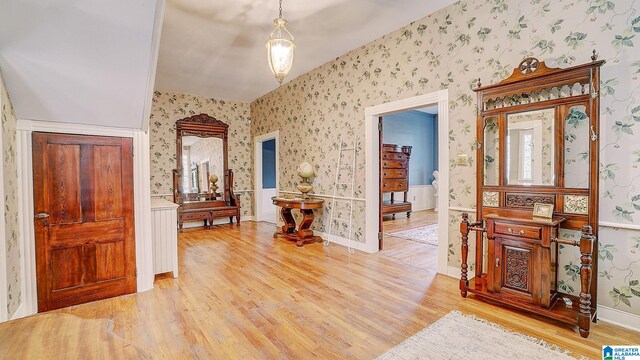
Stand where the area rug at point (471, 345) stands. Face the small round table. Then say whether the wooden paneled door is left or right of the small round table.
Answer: left

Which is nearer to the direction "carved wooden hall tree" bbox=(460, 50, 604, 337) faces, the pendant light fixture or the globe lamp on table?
the pendant light fixture

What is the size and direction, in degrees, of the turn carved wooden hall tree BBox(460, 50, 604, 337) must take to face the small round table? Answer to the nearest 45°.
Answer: approximately 45° to its right

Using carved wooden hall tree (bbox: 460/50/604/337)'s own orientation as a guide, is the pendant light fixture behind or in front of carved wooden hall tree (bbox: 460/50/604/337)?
in front

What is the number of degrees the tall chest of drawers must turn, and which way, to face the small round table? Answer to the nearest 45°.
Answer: approximately 90° to its right

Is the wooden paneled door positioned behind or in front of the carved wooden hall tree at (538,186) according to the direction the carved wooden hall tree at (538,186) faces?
in front

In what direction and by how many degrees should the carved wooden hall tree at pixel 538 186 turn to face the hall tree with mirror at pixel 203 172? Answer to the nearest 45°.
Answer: approximately 45° to its right

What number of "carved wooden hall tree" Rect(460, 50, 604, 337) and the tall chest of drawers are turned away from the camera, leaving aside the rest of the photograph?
0

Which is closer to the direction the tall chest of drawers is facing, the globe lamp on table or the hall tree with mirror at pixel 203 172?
the globe lamp on table

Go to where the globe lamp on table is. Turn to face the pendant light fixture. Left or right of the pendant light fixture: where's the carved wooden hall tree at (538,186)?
left

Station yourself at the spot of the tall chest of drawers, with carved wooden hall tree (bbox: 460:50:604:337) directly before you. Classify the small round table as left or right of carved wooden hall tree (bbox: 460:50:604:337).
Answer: right

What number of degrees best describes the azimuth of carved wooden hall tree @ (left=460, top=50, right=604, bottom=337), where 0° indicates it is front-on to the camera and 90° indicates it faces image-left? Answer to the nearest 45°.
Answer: approximately 45°

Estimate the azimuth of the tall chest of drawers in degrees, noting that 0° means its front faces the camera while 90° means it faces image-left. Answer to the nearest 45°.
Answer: approximately 315°

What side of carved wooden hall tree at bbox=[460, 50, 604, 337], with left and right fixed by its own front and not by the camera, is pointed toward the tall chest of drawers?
right

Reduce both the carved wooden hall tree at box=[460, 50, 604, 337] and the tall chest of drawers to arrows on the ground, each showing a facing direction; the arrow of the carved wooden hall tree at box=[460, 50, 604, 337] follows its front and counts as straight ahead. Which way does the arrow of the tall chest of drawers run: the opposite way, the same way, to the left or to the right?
to the left
